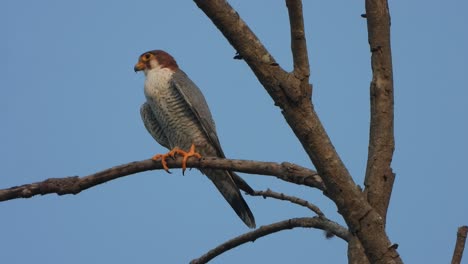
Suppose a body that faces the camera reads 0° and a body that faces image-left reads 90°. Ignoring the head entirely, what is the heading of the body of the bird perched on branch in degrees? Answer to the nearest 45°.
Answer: approximately 45°
